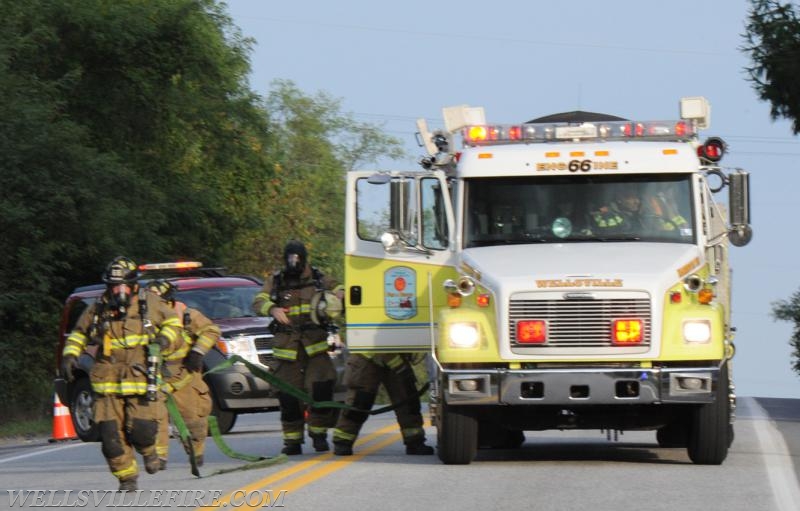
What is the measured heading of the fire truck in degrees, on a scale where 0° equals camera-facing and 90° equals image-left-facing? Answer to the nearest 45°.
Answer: approximately 0°

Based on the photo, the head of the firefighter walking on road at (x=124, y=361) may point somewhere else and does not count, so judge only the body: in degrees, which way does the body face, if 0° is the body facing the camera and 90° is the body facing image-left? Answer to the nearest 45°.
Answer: approximately 0°

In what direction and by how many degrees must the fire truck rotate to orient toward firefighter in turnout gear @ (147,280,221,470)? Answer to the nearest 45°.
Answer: approximately 90° to its right

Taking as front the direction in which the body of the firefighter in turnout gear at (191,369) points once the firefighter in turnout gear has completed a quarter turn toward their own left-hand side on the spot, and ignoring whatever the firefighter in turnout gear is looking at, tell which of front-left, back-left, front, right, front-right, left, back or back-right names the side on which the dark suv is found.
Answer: back-left

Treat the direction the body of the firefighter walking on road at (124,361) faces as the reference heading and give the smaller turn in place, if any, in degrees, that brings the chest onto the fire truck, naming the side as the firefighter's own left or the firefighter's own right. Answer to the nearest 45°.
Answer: approximately 90° to the firefighter's own left

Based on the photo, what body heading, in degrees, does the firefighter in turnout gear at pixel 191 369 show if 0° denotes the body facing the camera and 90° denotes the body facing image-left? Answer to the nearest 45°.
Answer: approximately 45°

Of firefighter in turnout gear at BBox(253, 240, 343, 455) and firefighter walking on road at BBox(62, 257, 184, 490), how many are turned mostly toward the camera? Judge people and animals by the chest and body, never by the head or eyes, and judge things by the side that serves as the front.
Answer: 2

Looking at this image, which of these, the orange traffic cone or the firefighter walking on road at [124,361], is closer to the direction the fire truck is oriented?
the firefighter walking on road
